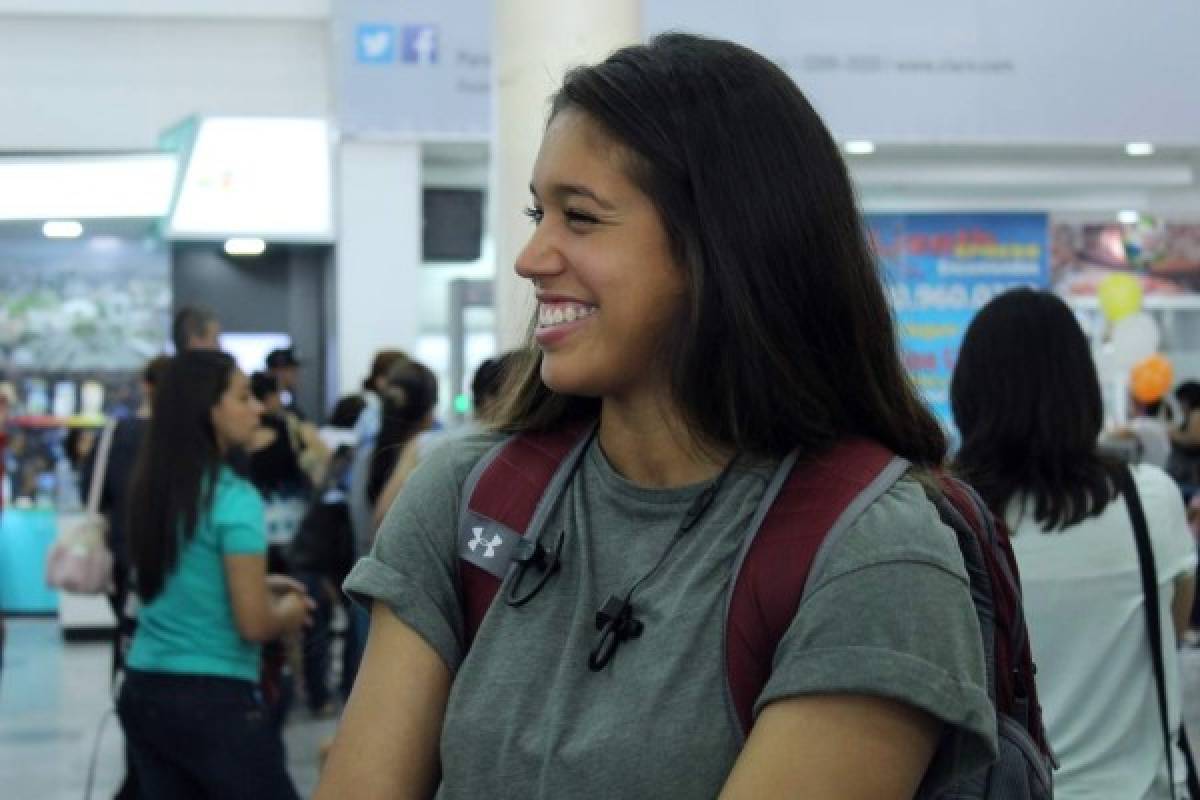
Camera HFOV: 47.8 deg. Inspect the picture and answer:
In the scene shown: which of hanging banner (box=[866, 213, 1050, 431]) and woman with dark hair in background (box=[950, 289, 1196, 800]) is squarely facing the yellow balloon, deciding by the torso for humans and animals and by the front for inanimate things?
the woman with dark hair in background

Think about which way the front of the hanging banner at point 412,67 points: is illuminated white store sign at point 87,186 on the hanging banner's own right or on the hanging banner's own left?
on the hanging banner's own right

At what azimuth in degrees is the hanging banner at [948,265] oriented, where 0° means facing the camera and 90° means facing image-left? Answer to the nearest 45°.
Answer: approximately 0°

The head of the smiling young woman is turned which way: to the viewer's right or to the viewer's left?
to the viewer's left

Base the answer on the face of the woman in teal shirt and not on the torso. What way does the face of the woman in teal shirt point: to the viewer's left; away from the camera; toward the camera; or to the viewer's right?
to the viewer's right

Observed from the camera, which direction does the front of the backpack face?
facing away from the viewer and to the right of the viewer

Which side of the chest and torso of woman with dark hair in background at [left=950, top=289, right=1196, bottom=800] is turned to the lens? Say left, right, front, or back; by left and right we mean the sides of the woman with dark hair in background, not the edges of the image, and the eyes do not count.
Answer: back

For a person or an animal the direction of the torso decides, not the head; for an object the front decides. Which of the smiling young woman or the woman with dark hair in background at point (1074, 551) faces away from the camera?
the woman with dark hair in background

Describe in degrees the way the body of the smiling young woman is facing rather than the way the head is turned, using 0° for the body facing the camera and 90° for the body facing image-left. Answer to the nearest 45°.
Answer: approximately 45°

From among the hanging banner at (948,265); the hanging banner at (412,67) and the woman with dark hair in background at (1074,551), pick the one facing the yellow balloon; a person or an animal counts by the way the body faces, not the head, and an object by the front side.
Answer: the woman with dark hair in background
